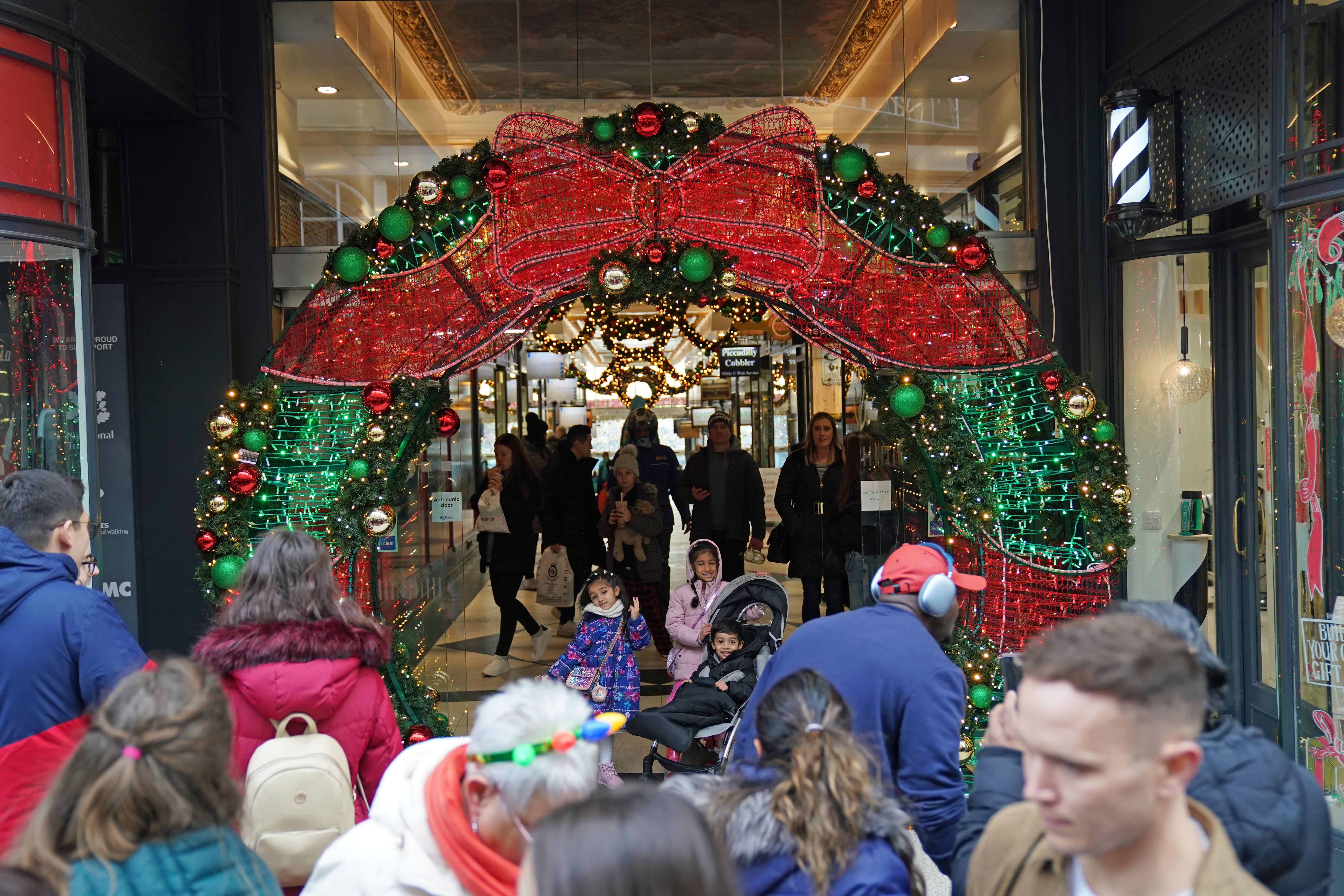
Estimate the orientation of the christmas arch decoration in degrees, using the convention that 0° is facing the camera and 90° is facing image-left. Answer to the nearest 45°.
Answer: approximately 0°

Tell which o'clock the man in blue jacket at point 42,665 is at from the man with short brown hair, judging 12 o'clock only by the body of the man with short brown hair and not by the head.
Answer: The man in blue jacket is roughly at 2 o'clock from the man with short brown hair.

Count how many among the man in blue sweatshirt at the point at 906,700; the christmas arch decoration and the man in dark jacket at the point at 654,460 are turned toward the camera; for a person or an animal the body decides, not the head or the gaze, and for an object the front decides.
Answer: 2

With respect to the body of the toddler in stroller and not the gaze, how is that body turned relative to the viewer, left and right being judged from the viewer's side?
facing the viewer and to the left of the viewer

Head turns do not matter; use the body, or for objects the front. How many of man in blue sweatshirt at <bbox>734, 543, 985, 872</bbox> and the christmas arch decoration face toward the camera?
1

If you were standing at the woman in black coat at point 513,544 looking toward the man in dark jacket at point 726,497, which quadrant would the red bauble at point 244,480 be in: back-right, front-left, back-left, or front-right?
back-right

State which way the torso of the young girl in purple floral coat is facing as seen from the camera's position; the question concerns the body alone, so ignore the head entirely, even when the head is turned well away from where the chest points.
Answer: toward the camera

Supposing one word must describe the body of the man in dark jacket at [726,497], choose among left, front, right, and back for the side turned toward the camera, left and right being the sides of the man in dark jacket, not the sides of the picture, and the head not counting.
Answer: front

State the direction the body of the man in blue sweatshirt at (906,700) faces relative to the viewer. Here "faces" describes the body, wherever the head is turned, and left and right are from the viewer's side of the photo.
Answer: facing away from the viewer and to the right of the viewer

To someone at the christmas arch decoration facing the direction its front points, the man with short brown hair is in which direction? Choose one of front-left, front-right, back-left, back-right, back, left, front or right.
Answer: front

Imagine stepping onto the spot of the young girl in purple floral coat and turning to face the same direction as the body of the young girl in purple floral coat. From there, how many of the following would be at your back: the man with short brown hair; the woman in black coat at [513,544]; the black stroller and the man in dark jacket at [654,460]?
2

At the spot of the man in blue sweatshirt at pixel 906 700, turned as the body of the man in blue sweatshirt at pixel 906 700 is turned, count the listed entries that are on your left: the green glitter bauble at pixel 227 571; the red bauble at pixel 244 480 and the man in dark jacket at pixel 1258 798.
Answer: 2
